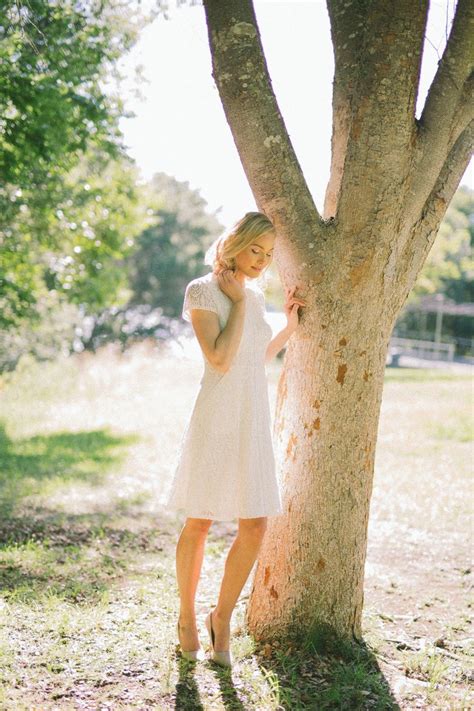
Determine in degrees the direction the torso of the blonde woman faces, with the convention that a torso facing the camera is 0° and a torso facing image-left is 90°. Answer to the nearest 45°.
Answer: approximately 315°

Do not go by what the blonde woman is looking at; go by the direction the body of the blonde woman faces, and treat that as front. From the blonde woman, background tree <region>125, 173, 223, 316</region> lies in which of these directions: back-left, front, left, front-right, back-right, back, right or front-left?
back-left

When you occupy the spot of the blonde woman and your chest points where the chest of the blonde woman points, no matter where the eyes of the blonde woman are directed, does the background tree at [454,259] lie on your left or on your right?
on your left

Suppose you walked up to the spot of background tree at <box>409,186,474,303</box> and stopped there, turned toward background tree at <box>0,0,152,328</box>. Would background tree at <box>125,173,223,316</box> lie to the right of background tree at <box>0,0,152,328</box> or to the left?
right

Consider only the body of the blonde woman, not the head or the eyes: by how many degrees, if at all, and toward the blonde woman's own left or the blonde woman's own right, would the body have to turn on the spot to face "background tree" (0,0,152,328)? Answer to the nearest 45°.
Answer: approximately 180°
